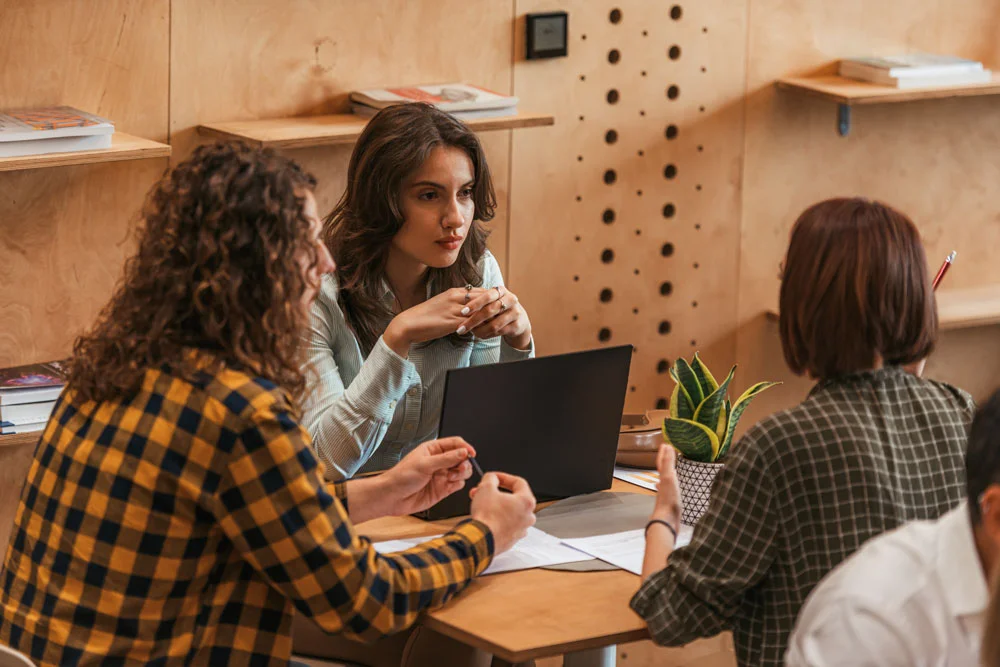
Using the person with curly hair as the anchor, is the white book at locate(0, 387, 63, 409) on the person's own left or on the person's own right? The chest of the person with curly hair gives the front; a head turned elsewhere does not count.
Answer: on the person's own left

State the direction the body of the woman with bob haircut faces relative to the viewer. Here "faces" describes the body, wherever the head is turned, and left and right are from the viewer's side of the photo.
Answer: facing away from the viewer and to the left of the viewer

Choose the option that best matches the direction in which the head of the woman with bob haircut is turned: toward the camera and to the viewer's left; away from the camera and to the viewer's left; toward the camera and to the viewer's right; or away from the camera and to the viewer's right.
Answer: away from the camera and to the viewer's left

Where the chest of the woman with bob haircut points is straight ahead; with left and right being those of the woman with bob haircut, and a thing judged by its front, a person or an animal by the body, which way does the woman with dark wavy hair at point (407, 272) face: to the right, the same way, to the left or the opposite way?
the opposite way

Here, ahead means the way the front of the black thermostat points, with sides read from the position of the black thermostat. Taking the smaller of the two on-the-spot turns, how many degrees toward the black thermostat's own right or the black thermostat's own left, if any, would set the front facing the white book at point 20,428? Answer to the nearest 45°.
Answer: approximately 45° to the black thermostat's own right

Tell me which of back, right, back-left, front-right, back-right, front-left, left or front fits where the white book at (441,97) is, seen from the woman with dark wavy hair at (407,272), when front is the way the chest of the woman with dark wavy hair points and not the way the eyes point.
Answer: back-left

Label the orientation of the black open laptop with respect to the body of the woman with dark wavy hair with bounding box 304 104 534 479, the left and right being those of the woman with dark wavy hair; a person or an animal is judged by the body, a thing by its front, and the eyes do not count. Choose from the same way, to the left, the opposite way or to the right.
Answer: the opposite way

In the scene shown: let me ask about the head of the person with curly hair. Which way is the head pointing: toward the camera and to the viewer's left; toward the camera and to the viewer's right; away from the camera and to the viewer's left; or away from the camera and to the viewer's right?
away from the camera and to the viewer's right

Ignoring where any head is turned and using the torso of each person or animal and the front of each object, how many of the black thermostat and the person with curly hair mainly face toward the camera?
1
